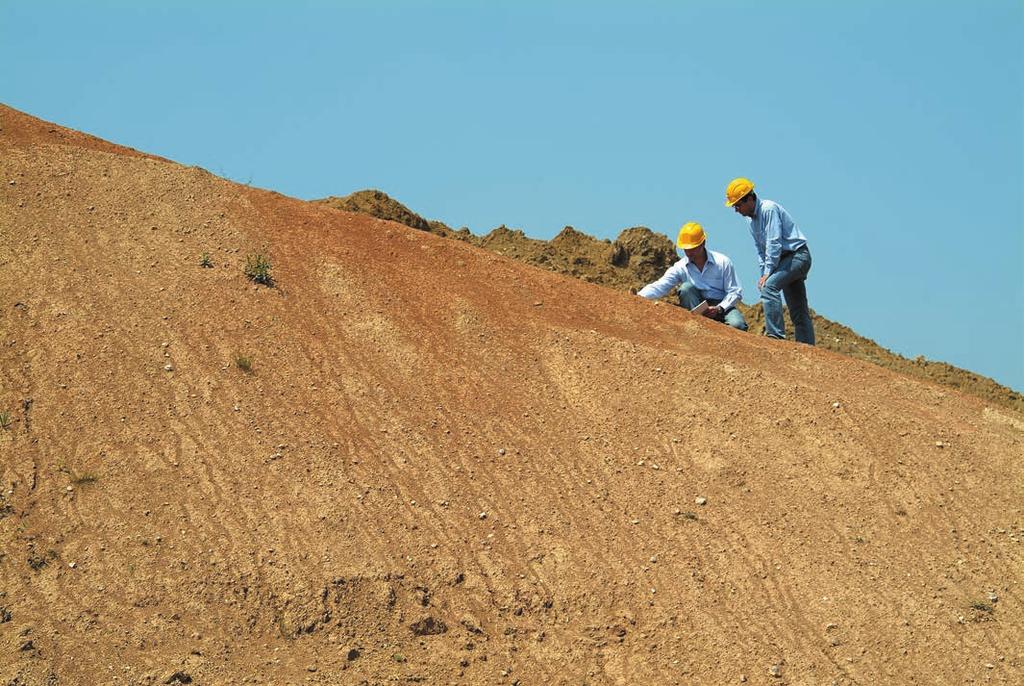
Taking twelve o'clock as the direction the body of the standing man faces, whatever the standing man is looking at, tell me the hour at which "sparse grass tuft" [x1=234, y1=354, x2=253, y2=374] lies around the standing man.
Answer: The sparse grass tuft is roughly at 11 o'clock from the standing man.

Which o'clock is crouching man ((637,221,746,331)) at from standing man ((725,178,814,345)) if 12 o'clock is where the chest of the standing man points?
The crouching man is roughly at 1 o'clock from the standing man.

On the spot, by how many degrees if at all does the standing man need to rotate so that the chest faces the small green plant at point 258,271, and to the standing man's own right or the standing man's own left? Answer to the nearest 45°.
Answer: approximately 45° to the standing man's own left

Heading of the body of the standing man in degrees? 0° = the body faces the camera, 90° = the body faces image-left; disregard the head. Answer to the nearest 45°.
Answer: approximately 90°

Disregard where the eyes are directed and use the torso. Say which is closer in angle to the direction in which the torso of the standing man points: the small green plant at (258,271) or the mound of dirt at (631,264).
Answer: the small green plant
